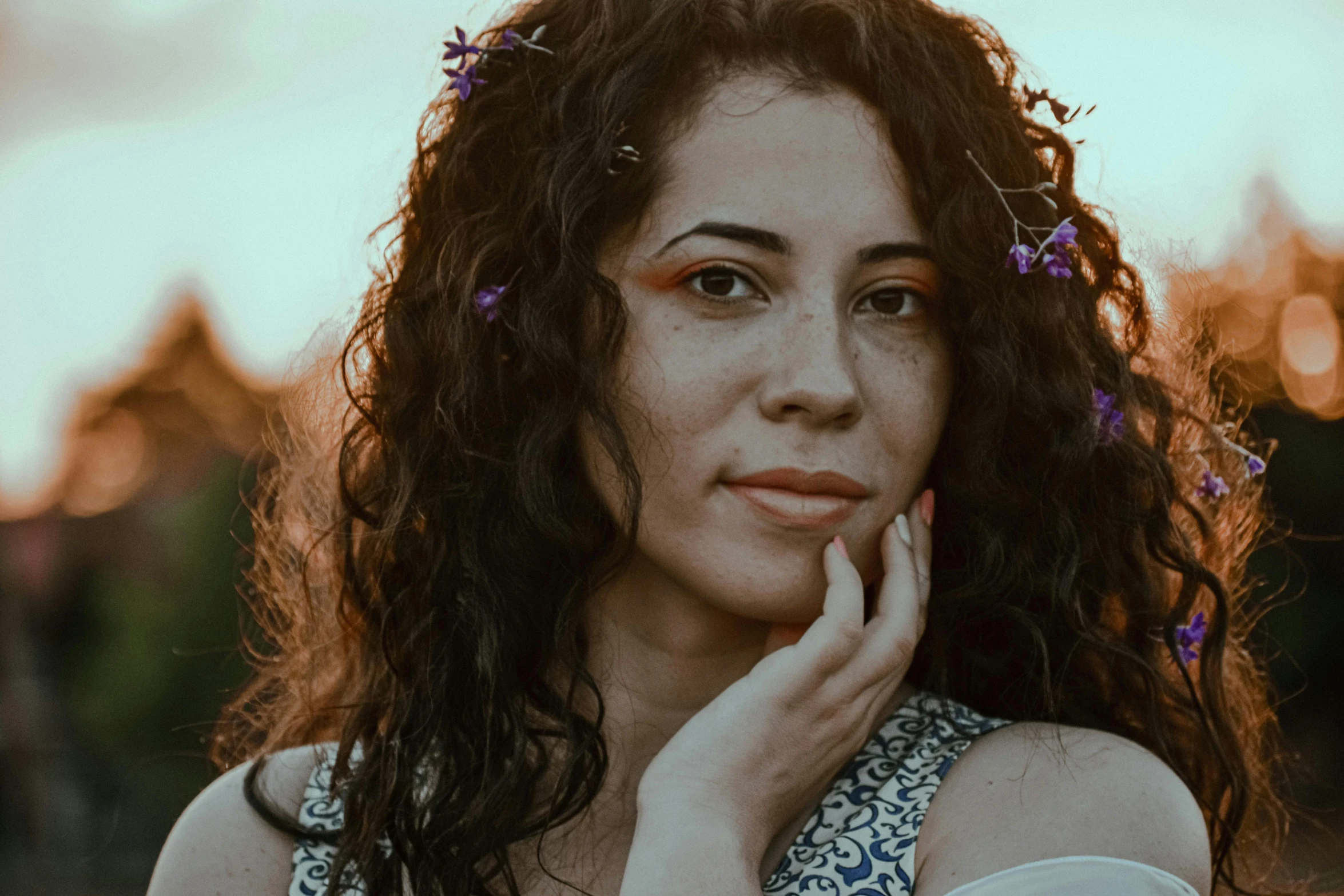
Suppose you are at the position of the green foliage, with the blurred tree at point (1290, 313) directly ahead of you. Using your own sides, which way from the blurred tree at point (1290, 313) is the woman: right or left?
right

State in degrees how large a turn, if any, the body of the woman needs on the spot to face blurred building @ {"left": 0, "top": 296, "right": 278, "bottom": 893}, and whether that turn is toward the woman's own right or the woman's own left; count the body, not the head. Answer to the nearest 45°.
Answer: approximately 135° to the woman's own right

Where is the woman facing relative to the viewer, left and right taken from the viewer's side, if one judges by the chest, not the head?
facing the viewer

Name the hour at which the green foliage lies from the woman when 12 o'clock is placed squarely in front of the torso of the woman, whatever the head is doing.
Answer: The green foliage is roughly at 5 o'clock from the woman.

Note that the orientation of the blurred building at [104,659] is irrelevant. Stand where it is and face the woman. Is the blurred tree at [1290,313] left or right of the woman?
left

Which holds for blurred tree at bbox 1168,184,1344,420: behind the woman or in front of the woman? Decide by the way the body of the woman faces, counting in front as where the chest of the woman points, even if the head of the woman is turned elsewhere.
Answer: behind
